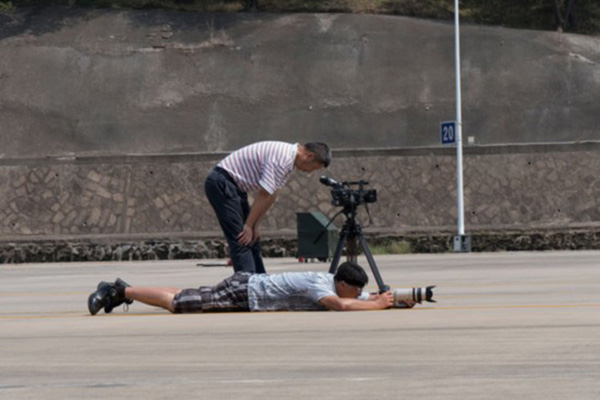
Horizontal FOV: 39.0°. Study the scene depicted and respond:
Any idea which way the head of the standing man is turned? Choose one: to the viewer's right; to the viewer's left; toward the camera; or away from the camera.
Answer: to the viewer's right

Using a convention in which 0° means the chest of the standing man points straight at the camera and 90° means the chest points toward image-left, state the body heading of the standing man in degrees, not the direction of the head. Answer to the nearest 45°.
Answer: approximately 270°

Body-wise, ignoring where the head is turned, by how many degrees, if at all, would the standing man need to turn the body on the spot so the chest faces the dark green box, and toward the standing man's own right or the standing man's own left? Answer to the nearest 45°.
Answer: approximately 90° to the standing man's own left

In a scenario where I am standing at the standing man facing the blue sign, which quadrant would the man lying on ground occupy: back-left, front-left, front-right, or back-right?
back-right
